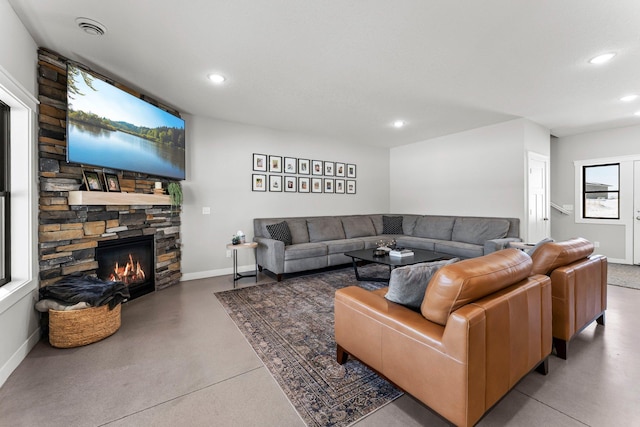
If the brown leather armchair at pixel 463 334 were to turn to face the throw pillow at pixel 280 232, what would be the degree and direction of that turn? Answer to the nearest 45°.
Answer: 0° — it already faces it

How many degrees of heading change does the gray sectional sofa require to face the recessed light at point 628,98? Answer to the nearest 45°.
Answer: approximately 90° to its left

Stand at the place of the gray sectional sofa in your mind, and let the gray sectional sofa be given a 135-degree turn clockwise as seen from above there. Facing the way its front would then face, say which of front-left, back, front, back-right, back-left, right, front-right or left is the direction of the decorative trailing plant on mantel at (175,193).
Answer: left

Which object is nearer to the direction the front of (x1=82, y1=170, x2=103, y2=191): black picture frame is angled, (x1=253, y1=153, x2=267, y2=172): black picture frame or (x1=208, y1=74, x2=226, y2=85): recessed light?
the recessed light

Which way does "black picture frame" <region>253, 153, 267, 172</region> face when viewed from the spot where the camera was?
facing the viewer and to the right of the viewer

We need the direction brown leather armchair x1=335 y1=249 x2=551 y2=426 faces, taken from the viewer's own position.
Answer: facing away from the viewer and to the left of the viewer

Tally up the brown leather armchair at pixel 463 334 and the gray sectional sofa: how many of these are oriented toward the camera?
1

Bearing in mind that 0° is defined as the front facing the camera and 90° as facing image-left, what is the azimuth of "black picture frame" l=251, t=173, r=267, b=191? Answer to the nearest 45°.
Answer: approximately 315°

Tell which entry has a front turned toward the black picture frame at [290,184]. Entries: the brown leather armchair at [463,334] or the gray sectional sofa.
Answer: the brown leather armchair

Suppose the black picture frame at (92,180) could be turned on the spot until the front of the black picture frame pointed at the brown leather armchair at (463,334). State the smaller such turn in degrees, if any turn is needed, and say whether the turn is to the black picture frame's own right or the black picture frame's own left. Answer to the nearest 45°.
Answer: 0° — it already faces it

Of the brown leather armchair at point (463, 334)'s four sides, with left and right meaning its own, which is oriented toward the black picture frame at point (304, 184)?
front

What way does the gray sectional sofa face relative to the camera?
toward the camera

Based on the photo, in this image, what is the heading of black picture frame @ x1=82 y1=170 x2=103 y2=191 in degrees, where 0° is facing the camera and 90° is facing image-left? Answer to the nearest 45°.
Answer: approximately 315°

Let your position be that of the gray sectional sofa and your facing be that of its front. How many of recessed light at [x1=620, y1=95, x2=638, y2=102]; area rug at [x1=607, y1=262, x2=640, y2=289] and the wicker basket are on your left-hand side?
2
